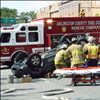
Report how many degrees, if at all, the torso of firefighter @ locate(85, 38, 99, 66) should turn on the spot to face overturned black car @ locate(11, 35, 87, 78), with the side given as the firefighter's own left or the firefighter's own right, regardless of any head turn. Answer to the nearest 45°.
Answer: approximately 45° to the firefighter's own left

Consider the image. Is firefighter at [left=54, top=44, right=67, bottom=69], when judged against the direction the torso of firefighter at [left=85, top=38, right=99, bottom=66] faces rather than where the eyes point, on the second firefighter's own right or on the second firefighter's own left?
on the second firefighter's own left
